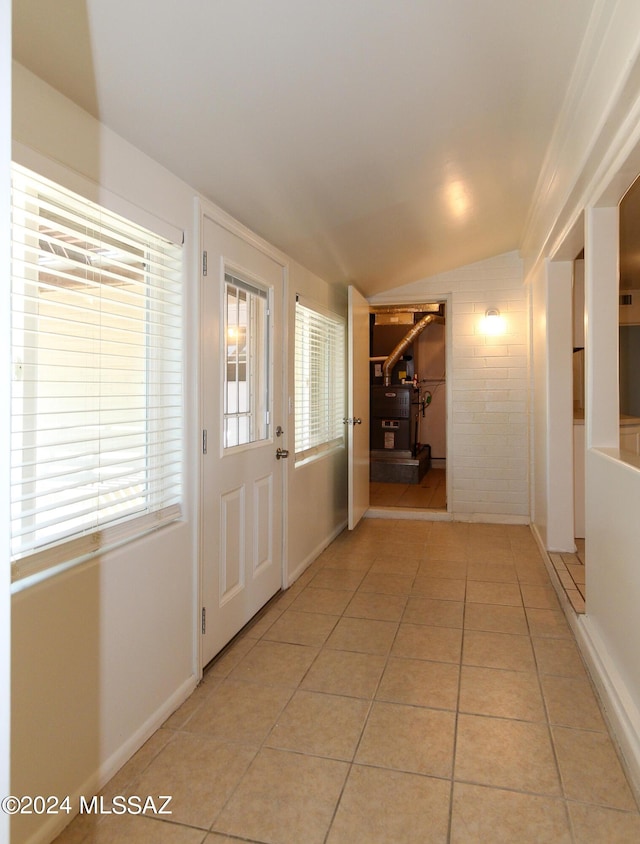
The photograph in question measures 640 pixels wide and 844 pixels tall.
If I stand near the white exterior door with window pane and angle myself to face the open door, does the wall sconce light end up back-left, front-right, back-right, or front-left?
front-right

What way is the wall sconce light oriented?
toward the camera

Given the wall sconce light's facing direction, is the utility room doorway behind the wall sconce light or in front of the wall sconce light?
behind

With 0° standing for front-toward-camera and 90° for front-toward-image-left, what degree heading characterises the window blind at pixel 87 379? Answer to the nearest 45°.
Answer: approximately 315°

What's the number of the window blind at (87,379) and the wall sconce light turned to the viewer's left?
0

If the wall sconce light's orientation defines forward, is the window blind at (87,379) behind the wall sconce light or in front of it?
in front

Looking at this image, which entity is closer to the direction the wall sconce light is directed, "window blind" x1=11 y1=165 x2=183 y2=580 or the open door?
the window blind

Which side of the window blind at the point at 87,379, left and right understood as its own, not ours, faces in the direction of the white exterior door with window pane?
left

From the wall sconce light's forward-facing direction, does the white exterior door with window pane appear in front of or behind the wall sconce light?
in front

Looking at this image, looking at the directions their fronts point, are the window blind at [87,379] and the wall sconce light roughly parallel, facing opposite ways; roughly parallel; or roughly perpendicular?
roughly perpendicular
